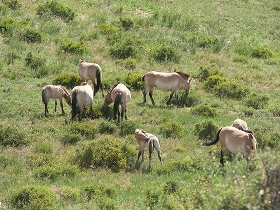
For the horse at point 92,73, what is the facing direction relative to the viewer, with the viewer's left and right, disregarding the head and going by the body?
facing away from the viewer and to the left of the viewer

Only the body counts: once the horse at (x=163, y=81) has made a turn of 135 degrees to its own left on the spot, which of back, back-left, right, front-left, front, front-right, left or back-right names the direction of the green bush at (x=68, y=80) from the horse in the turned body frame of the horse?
front-left

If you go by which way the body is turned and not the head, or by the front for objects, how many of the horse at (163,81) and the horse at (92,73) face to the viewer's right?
1

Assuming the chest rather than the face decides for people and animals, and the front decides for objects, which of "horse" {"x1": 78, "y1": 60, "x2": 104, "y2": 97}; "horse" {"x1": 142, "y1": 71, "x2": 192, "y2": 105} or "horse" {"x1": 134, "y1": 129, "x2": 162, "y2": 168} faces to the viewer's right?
"horse" {"x1": 142, "y1": 71, "x2": 192, "y2": 105}

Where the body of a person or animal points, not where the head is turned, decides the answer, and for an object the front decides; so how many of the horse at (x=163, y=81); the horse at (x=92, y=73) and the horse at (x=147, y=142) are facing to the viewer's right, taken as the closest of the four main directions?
1

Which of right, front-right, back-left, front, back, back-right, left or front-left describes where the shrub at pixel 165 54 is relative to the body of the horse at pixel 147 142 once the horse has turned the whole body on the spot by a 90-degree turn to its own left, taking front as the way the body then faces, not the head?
back-right

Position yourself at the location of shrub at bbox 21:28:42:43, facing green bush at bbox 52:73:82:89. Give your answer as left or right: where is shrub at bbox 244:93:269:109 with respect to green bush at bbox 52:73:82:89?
left

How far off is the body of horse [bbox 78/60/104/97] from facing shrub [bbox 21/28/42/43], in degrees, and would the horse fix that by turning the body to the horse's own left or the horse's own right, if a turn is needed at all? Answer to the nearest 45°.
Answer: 0° — it already faces it

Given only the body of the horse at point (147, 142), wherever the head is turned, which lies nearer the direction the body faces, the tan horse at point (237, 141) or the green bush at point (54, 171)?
the green bush

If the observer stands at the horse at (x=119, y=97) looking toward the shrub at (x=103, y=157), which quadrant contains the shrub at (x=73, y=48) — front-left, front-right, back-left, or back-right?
back-right

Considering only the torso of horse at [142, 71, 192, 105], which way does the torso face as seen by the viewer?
to the viewer's right

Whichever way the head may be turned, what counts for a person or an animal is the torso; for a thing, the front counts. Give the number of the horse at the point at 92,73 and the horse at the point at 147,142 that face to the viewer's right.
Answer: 0

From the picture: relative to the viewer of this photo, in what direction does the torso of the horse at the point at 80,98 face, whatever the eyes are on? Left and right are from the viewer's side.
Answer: facing away from the viewer and to the right of the viewer

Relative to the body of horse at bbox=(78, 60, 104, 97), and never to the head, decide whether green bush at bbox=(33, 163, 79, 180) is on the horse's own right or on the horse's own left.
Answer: on the horse's own left

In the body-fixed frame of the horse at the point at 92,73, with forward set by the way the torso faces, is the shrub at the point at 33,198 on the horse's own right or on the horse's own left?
on the horse's own left

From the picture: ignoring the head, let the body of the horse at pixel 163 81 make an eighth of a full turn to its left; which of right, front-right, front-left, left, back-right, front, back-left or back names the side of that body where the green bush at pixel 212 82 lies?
front

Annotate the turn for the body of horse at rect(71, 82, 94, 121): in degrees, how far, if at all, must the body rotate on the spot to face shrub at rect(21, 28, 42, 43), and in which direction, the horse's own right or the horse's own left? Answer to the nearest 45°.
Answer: approximately 45° to the horse's own left
